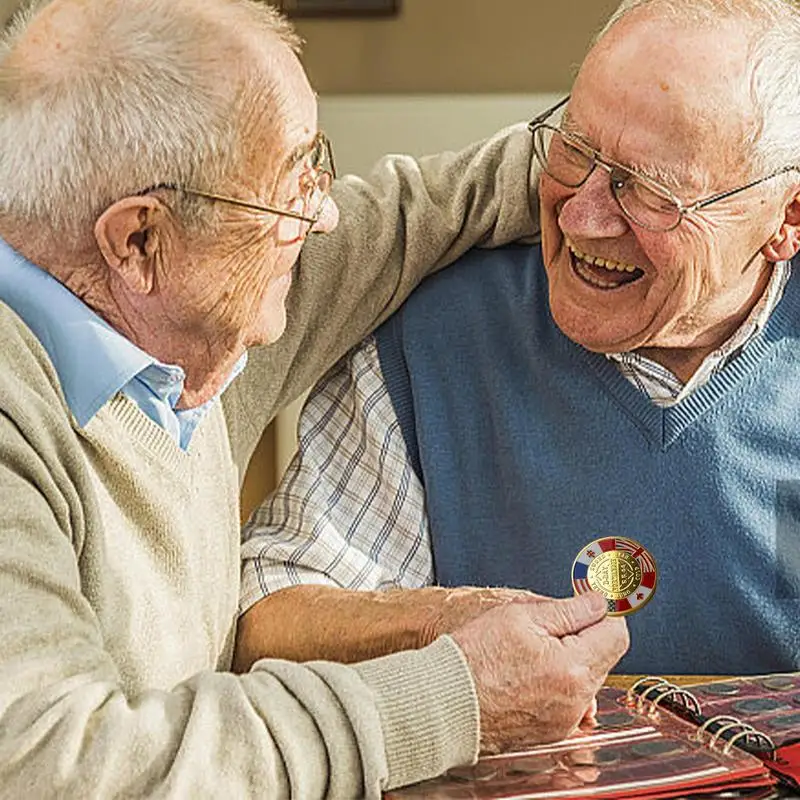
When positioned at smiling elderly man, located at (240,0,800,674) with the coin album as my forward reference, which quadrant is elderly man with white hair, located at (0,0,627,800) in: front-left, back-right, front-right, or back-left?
front-right

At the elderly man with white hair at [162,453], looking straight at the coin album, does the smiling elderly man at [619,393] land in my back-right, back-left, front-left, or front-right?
front-left

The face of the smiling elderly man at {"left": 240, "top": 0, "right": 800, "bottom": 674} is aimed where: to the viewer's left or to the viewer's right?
to the viewer's left

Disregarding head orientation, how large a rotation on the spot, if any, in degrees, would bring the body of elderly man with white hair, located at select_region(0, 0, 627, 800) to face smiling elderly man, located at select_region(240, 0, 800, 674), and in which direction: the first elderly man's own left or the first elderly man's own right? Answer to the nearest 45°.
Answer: approximately 45° to the first elderly man's own left

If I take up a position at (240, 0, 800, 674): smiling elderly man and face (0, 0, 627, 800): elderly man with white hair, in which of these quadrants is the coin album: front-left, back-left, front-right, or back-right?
front-left

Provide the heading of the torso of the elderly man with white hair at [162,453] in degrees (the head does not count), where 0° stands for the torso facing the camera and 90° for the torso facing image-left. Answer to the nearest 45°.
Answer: approximately 270°
